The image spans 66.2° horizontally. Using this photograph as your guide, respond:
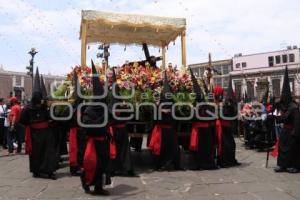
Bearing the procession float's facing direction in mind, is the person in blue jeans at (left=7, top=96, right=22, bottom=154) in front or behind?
behind

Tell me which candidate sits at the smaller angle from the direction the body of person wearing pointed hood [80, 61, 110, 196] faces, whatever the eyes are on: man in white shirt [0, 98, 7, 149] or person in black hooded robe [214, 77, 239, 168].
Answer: the person in black hooded robe

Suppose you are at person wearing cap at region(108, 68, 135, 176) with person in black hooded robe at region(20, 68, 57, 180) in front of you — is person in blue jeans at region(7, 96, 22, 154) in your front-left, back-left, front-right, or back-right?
front-right

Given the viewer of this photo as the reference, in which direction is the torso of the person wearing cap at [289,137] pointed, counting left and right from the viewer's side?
facing to the left of the viewer

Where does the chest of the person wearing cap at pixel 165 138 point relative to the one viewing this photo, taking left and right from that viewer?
facing the viewer and to the right of the viewer
